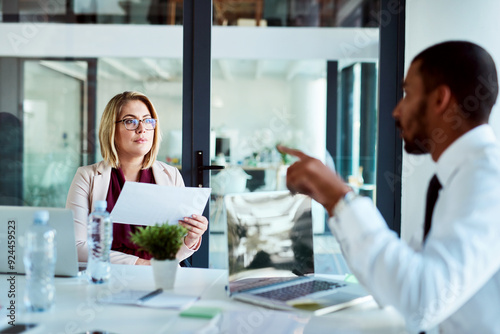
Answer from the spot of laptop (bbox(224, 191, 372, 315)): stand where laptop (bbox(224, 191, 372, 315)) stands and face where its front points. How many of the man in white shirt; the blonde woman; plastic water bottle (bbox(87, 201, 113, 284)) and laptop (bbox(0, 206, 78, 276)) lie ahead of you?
1

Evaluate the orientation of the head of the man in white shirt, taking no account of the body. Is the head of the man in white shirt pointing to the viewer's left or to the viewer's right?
to the viewer's left

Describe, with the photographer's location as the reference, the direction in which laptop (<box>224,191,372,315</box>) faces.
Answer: facing the viewer and to the right of the viewer

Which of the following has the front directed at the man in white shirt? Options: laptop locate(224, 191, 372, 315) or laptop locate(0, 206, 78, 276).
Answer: laptop locate(224, 191, 372, 315)

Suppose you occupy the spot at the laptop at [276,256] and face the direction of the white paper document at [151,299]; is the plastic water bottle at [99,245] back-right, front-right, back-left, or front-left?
front-right

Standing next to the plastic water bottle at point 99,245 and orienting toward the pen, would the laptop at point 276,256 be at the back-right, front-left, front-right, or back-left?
front-left

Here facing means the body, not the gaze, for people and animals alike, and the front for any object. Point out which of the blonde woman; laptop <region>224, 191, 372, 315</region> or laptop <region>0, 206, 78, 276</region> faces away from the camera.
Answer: laptop <region>0, 206, 78, 276</region>

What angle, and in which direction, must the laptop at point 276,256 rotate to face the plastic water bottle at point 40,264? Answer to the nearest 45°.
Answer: approximately 135° to its right

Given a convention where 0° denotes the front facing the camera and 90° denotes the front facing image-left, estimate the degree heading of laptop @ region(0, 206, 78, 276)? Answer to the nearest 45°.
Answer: approximately 180°

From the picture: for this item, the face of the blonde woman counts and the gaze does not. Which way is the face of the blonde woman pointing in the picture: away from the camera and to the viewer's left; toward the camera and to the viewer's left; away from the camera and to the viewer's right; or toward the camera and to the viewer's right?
toward the camera and to the viewer's right

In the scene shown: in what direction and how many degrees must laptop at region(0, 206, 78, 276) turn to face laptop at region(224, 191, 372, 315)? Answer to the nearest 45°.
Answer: approximately 135° to its right

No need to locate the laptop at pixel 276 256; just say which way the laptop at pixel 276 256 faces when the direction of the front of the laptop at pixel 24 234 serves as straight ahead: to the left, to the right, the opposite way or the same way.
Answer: the opposite way

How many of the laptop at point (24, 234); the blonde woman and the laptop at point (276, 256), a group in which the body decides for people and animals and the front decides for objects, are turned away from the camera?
1
